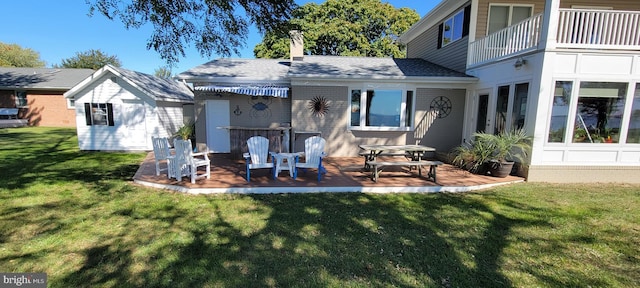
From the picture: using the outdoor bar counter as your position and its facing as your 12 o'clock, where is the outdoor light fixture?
The outdoor light fixture is roughly at 10 o'clock from the outdoor bar counter.

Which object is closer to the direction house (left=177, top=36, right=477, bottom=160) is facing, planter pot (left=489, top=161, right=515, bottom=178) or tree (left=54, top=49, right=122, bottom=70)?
the planter pot

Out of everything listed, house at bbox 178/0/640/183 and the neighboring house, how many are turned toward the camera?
2

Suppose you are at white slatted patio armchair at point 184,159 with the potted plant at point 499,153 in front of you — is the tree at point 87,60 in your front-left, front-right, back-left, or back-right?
back-left

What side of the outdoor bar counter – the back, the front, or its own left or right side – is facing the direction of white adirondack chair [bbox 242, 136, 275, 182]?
front

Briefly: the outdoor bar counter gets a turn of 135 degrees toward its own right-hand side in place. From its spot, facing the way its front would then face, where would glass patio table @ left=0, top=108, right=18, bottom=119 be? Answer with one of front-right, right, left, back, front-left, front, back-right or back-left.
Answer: front

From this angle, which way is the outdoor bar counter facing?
toward the camera

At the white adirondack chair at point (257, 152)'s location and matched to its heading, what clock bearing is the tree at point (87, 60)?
The tree is roughly at 5 o'clock from the white adirondack chair.

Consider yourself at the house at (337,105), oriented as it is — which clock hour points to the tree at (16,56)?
The tree is roughly at 4 o'clock from the house.

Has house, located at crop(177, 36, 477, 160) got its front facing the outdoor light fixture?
no

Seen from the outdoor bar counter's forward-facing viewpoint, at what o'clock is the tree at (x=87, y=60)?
The tree is roughly at 5 o'clock from the outdoor bar counter.

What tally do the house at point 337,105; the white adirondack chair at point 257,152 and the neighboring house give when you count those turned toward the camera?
3

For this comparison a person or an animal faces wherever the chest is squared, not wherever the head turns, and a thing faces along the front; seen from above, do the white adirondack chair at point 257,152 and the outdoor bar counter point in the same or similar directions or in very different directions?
same or similar directions

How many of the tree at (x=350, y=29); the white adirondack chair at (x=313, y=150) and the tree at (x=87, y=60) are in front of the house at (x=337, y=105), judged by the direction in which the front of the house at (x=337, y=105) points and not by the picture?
1

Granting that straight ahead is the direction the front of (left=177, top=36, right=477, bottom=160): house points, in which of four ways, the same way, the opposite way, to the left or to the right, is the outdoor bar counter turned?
the same way

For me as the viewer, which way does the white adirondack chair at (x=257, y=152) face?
facing the viewer
